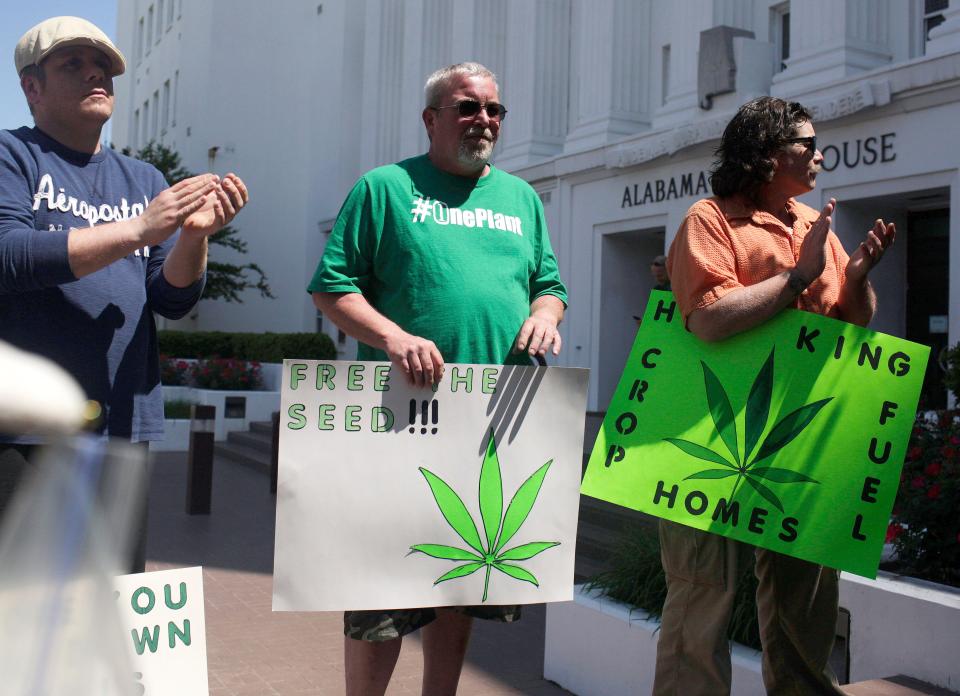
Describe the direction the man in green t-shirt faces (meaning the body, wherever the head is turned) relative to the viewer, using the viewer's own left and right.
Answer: facing the viewer and to the right of the viewer

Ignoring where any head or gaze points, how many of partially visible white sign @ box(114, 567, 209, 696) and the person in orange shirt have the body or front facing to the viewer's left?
0

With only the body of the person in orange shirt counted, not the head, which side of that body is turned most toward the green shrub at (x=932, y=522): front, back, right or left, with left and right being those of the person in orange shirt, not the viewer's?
left

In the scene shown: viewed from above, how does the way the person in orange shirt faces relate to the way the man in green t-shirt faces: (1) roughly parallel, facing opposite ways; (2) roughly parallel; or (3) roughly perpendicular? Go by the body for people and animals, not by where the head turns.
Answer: roughly parallel

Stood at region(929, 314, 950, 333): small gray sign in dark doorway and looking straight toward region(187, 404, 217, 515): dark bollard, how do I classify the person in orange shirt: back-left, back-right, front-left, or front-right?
front-left

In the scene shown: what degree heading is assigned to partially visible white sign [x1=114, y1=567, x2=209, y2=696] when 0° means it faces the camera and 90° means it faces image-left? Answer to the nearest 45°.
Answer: approximately 0°

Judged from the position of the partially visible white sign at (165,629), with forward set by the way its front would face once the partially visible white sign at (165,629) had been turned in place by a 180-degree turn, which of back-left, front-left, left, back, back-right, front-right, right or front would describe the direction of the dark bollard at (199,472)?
front

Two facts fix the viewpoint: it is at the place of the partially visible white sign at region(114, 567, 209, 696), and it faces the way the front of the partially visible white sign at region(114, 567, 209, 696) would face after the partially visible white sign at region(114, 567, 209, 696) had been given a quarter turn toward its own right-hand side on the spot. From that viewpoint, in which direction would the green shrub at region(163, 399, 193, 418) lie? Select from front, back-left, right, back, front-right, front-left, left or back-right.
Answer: right

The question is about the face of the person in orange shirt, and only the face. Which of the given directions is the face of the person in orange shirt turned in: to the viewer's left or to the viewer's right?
to the viewer's right

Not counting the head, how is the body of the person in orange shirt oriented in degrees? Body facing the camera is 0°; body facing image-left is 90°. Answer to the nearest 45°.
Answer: approximately 315°
